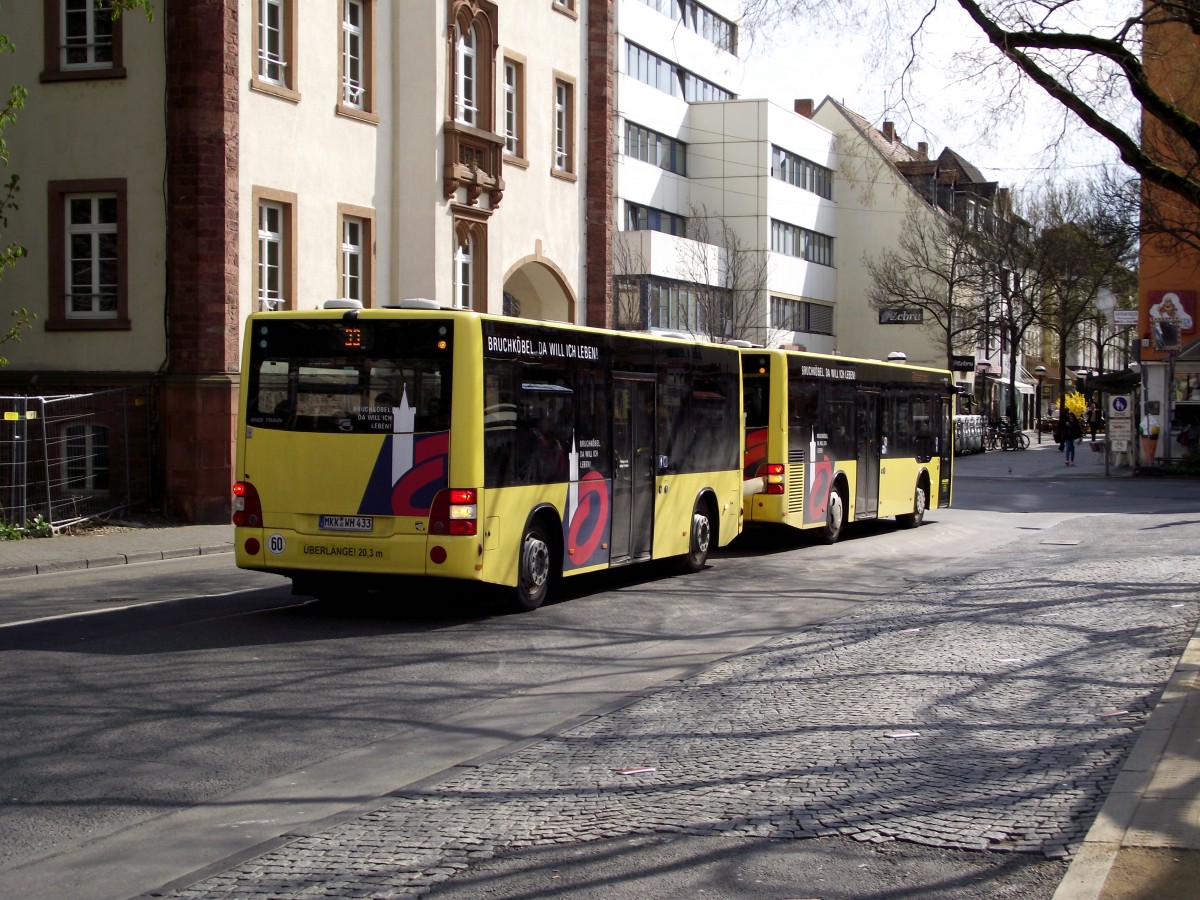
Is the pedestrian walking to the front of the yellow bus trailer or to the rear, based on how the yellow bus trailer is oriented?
to the front

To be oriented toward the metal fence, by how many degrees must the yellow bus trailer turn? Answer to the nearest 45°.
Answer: approximately 90° to its left

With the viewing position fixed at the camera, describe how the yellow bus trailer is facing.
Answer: facing away from the viewer and to the right of the viewer

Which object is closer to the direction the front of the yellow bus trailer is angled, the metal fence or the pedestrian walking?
the pedestrian walking
